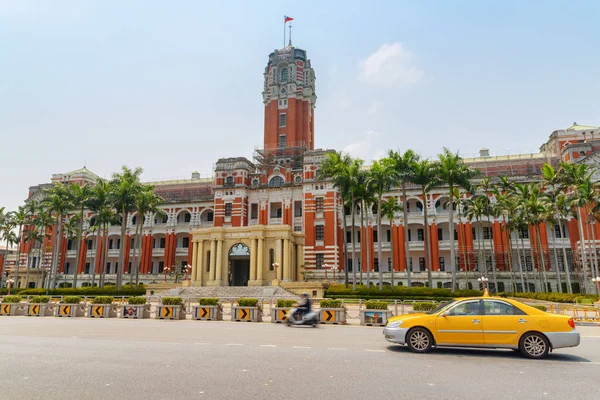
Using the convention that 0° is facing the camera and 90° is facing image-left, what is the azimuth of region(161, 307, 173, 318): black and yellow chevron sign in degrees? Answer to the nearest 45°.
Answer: approximately 0°

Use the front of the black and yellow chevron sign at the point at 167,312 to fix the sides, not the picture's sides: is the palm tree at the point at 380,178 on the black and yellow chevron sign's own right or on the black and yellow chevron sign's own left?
on the black and yellow chevron sign's own left

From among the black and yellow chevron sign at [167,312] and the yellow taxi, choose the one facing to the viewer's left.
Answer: the yellow taxi

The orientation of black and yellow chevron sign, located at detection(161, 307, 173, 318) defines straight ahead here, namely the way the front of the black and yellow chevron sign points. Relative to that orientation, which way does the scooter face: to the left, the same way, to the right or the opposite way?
to the right

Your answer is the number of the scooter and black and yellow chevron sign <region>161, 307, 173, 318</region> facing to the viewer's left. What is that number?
1

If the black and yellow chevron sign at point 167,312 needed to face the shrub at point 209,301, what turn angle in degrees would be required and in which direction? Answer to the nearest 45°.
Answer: approximately 90° to its left

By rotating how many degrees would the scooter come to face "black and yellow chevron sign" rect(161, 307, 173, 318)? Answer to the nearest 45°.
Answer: approximately 45° to its right

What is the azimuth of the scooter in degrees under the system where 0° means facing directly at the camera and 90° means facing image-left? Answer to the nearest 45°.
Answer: approximately 90°

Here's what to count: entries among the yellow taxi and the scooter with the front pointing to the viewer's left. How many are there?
2

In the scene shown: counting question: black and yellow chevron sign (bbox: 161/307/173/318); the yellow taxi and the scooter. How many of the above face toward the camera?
1

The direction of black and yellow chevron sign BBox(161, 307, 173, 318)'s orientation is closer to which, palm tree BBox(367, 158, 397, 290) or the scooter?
the scooter

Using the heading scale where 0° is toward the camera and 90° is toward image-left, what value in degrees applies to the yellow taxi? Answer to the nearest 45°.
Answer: approximately 90°
